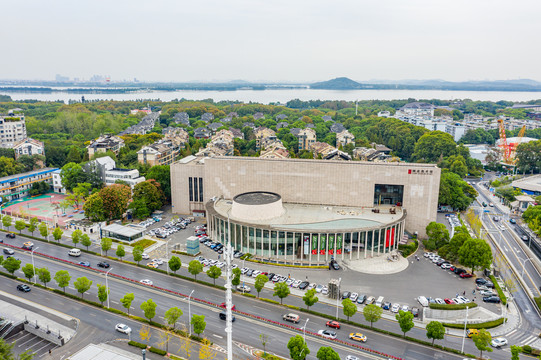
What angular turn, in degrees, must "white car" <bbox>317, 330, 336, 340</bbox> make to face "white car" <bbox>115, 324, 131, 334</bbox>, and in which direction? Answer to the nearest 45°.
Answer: approximately 45° to its left

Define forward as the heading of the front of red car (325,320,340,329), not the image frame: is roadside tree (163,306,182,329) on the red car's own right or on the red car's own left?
on the red car's own left

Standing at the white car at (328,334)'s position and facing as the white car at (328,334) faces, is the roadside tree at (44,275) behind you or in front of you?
in front

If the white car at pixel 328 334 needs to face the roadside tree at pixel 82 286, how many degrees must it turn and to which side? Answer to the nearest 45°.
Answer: approximately 45° to its left

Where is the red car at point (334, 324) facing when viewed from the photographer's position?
facing away from the viewer and to the left of the viewer

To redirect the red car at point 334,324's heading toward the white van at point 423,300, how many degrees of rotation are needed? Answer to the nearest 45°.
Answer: approximately 90° to its right

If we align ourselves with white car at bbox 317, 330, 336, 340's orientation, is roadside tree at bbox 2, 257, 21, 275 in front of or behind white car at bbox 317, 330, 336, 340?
in front

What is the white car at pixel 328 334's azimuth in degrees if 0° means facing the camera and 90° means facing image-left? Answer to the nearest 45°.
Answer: approximately 135°

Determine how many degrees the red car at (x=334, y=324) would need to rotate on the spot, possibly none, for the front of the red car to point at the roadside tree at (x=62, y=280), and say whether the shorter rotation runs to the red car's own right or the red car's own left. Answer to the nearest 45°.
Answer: approximately 45° to the red car's own left

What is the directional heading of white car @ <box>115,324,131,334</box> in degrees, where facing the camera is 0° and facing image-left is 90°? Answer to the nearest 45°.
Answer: approximately 315°
